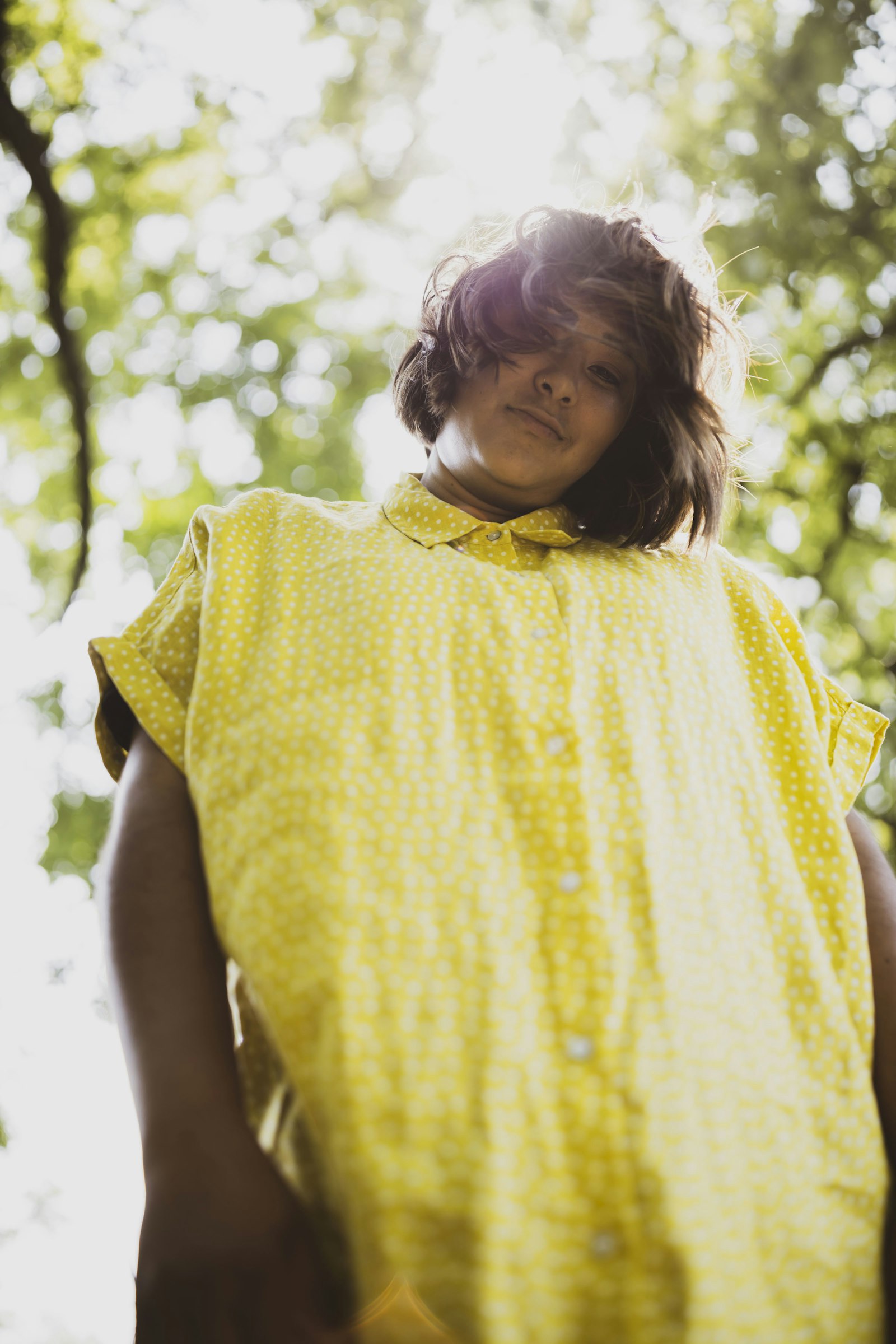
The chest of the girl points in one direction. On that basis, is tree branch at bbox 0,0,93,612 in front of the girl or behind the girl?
behind

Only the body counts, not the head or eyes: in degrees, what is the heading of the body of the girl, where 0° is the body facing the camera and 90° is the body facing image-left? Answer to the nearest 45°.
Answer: approximately 0°
